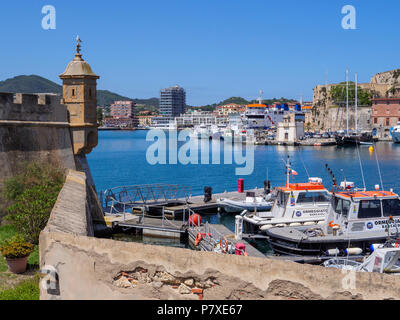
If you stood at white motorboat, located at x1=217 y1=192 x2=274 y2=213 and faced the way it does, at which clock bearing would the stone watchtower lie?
The stone watchtower is roughly at 10 o'clock from the white motorboat.

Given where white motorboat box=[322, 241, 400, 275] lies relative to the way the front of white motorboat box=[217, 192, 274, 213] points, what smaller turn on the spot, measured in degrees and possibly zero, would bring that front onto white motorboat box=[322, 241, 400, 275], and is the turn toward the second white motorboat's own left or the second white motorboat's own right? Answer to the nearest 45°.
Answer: approximately 90° to the second white motorboat's own left

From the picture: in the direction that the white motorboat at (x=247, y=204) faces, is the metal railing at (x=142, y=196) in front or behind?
in front

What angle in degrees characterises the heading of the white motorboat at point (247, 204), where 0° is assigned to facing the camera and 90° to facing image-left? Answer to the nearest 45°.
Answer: approximately 90°

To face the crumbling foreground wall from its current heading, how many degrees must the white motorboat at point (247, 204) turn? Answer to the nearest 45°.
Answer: approximately 90° to its left

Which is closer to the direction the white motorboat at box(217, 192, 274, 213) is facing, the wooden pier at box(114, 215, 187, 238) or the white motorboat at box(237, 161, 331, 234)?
the wooden pier

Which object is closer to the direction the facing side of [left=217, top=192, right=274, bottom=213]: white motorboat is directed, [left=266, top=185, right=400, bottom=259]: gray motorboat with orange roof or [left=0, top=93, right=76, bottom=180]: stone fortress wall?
the stone fortress wall

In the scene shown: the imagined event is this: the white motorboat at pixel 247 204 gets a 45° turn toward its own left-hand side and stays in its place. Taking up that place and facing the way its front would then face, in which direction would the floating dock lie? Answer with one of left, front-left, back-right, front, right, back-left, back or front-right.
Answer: front-left

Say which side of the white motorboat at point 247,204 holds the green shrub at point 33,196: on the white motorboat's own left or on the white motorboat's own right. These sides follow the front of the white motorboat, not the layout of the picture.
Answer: on the white motorboat's own left

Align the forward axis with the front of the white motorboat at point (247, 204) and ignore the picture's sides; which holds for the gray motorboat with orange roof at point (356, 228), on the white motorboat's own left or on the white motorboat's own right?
on the white motorboat's own left

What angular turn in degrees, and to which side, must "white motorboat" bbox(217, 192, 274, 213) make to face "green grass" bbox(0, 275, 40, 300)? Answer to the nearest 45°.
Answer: approximately 90° to its left

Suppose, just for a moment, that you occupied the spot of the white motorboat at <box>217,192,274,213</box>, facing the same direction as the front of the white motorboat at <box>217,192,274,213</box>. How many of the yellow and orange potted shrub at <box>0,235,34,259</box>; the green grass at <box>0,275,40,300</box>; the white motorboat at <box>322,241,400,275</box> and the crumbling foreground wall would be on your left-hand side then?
4
